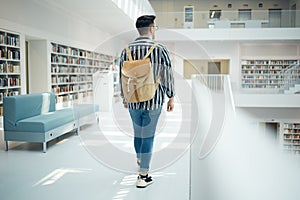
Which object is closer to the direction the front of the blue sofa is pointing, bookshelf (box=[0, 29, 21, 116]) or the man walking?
the man walking

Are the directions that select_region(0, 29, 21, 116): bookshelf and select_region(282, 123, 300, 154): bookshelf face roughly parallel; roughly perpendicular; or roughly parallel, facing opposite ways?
roughly perpendicular

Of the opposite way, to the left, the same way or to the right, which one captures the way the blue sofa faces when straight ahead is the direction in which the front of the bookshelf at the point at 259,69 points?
to the left

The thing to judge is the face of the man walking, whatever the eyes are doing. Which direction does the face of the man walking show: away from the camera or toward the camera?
away from the camera

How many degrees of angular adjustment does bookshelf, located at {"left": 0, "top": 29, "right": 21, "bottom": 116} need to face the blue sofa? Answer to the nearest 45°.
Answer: approximately 45° to its right

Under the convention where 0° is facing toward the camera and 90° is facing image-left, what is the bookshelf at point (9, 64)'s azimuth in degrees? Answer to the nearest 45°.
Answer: approximately 315°

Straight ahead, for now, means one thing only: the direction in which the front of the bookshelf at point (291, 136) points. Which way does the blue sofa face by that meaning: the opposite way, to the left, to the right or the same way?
to the left

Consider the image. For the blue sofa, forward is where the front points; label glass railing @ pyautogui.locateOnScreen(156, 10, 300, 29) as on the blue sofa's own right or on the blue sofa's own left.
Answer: on the blue sofa's own left

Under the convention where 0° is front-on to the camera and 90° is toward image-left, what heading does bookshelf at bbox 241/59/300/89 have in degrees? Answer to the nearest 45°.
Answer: approximately 0°

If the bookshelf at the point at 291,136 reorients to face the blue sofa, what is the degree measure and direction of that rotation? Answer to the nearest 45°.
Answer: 0° — it already faces it

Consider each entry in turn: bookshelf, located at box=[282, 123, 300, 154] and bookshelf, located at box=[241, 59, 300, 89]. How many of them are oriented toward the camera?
2

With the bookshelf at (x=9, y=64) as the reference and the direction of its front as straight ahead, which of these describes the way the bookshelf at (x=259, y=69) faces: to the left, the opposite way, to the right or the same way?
to the right

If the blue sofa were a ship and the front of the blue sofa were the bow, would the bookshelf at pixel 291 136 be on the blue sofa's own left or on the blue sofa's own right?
on the blue sofa's own left
